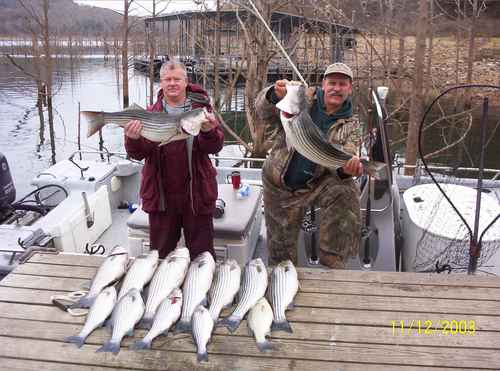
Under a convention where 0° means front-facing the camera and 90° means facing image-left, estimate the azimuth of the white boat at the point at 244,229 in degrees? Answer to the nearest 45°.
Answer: approximately 270°

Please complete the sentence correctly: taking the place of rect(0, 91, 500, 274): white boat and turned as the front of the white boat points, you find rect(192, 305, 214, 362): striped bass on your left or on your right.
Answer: on your right

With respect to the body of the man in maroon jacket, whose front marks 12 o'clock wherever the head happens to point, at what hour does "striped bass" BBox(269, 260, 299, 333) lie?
The striped bass is roughly at 11 o'clock from the man in maroon jacket.

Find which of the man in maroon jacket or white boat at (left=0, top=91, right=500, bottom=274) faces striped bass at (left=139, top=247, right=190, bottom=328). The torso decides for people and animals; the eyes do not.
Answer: the man in maroon jacket

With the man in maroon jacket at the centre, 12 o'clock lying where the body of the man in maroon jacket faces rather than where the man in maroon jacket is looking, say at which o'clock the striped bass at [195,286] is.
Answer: The striped bass is roughly at 12 o'clock from the man in maroon jacket.

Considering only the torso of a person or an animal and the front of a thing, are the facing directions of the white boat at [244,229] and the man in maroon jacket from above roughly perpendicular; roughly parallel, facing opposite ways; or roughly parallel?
roughly perpendicular

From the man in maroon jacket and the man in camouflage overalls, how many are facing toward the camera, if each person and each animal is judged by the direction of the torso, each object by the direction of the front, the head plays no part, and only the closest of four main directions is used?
2

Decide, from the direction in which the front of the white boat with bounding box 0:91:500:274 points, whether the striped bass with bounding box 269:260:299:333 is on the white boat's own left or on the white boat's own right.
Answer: on the white boat's own right

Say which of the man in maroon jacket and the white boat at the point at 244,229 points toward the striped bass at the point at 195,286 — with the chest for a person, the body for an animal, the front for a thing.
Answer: the man in maroon jacket

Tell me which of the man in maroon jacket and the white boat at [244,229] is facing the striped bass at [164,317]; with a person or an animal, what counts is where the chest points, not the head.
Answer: the man in maroon jacket
